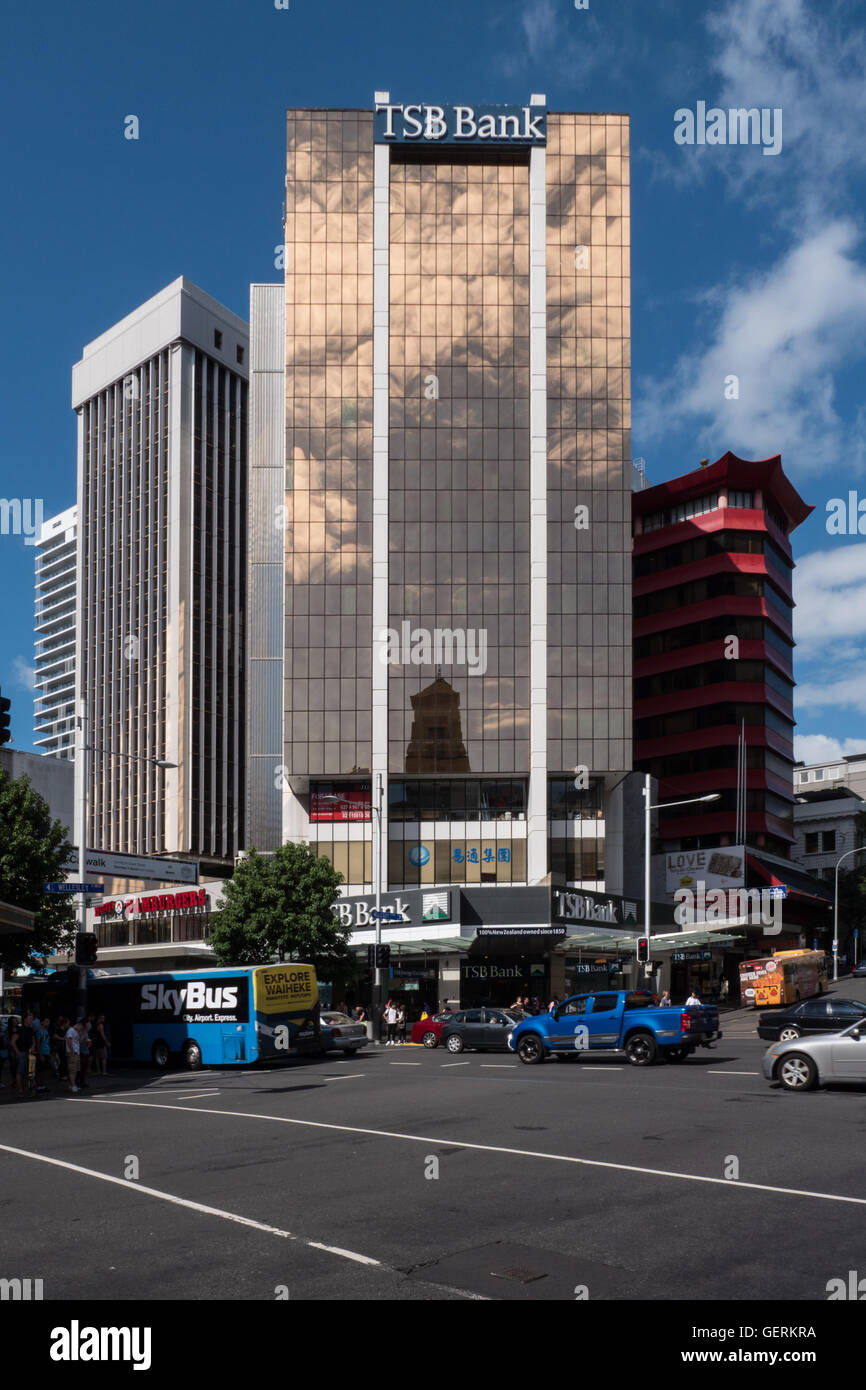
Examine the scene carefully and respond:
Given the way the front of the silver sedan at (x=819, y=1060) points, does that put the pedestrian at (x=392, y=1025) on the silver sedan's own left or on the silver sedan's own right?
on the silver sedan's own right

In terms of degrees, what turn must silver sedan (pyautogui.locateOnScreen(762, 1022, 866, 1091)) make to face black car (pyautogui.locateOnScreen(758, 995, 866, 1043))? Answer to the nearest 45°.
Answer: approximately 90° to its right

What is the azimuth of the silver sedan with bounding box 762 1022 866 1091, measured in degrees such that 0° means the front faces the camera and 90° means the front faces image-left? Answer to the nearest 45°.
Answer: approximately 90°

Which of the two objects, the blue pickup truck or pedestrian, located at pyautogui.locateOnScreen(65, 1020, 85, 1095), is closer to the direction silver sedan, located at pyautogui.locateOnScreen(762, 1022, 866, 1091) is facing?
the pedestrian
